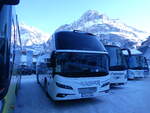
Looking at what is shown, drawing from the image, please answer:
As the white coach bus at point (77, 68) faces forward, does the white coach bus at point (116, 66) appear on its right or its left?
on its left

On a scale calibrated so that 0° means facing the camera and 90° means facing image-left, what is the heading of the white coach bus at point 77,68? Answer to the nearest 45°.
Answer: approximately 315°

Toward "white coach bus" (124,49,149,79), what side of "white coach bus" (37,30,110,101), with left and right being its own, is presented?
left
